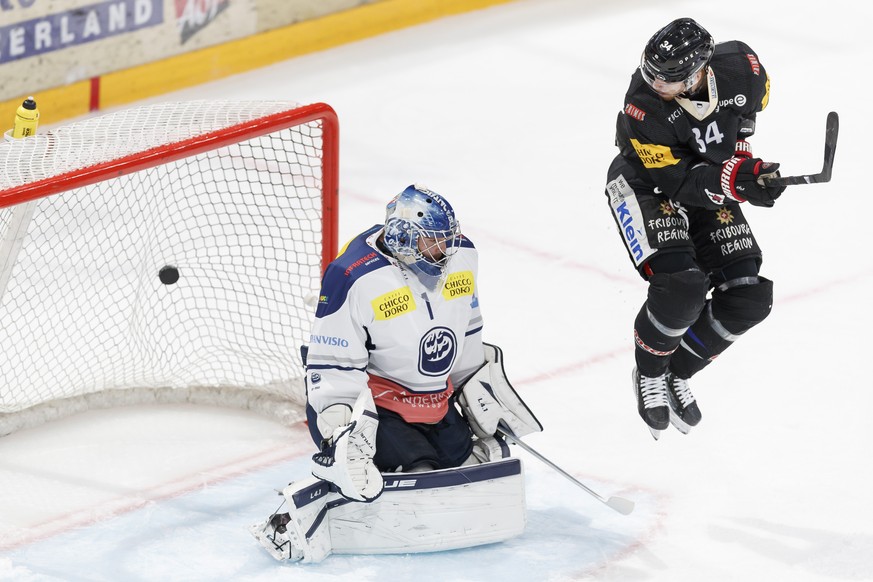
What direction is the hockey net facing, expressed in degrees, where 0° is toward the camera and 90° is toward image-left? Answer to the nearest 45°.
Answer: approximately 315°

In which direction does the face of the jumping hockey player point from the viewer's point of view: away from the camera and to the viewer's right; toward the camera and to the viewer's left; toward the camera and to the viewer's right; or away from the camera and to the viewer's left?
toward the camera and to the viewer's left
